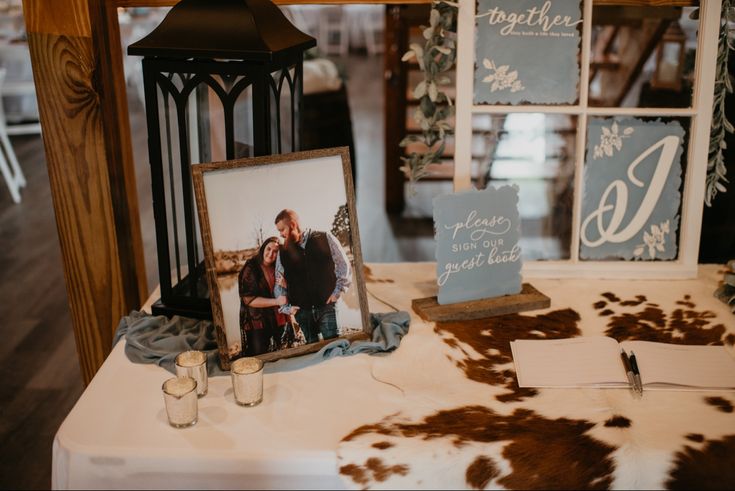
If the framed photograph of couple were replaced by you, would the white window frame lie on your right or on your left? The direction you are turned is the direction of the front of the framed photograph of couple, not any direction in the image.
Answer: on your left

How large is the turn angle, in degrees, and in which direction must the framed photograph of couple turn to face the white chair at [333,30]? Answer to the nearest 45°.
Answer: approximately 180°

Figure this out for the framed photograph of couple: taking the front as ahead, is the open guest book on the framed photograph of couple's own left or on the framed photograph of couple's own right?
on the framed photograph of couple's own left

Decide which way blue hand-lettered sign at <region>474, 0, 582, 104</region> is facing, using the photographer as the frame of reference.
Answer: facing the viewer

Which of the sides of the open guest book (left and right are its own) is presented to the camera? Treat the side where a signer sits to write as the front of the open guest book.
front

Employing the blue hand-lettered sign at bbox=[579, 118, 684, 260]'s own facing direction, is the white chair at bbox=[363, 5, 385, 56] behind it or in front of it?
behind

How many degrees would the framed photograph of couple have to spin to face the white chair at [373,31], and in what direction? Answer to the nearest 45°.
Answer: approximately 180°
